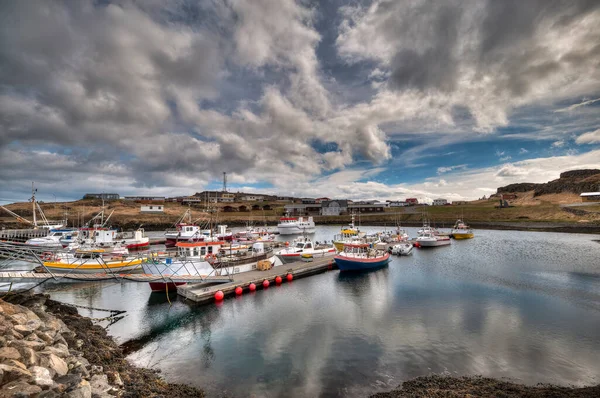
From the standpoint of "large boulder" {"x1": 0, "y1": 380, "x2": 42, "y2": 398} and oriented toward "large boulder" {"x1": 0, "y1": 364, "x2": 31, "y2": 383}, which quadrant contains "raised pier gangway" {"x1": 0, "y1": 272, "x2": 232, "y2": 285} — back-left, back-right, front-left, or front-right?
front-right

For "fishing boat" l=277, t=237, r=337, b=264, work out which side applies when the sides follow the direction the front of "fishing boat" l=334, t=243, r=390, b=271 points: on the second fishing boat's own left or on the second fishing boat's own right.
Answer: on the second fishing boat's own right

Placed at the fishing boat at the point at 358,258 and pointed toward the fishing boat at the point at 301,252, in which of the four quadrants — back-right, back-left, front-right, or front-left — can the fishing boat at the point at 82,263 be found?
front-left

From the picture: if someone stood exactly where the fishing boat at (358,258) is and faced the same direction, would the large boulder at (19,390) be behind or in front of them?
in front

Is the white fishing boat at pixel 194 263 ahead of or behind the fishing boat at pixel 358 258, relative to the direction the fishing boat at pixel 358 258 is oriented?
ahead

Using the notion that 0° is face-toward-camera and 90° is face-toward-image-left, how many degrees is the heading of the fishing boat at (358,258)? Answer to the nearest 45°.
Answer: approximately 45°

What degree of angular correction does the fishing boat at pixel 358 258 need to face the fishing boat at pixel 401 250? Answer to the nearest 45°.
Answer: approximately 180°

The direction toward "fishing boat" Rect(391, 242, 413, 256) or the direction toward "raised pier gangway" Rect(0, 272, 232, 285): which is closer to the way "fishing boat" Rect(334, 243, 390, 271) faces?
the raised pier gangway

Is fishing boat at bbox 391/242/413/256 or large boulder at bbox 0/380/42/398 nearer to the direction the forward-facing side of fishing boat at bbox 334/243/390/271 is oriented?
the large boulder
